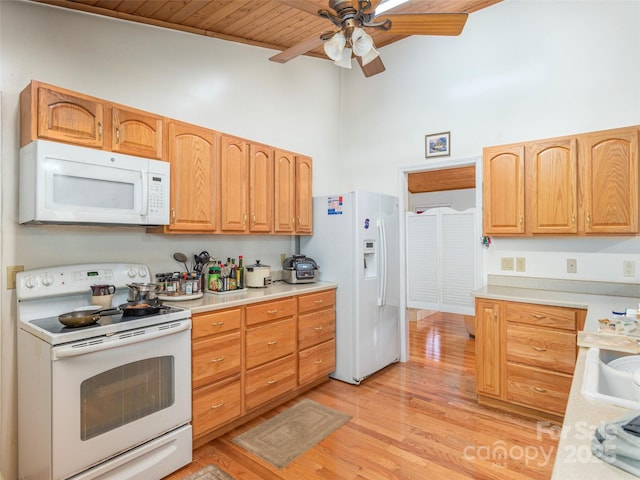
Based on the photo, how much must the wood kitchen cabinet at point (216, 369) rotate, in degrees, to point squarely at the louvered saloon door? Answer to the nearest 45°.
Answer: approximately 90° to its left

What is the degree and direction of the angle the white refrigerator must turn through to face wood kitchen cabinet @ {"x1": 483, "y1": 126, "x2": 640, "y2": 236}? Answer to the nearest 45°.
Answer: approximately 45° to its left

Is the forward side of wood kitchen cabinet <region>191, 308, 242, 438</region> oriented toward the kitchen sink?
yes

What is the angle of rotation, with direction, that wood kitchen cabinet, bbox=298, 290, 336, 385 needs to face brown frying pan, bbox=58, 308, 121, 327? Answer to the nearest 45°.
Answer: approximately 90° to its right

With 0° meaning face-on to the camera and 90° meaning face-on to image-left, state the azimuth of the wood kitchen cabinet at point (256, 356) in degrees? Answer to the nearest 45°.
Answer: approximately 315°

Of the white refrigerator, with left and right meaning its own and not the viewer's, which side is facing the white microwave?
right

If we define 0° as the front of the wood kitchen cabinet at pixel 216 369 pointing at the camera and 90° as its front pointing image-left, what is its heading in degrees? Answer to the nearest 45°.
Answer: approximately 315°
